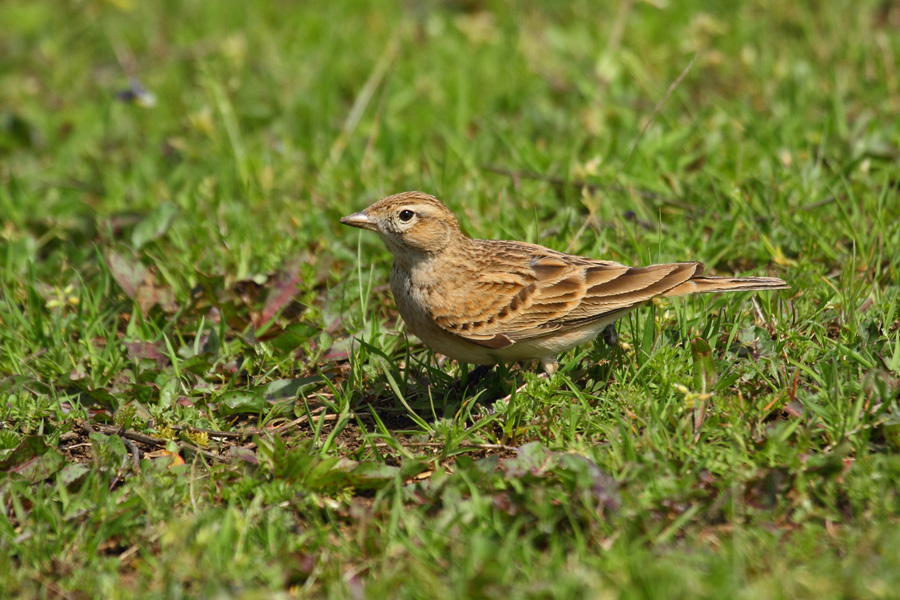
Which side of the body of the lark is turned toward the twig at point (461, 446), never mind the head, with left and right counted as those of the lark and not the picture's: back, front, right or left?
left

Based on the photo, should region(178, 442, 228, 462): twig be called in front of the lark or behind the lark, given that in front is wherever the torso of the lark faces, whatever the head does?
in front

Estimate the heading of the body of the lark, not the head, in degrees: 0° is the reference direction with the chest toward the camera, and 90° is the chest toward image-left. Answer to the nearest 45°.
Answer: approximately 90°

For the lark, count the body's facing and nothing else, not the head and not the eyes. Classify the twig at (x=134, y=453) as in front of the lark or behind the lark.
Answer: in front
